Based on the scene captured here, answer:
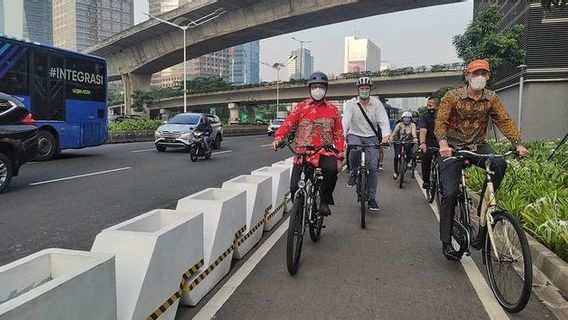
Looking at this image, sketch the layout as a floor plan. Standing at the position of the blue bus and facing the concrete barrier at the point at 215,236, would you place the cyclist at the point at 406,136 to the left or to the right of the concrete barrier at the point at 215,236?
left

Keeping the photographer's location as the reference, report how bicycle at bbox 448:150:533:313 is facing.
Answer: facing the viewer and to the right of the viewer

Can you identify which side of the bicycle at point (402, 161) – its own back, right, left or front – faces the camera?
front

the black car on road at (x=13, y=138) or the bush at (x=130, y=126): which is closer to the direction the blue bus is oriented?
the black car on road

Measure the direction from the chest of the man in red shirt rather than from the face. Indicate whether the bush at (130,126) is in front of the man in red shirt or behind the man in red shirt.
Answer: behind

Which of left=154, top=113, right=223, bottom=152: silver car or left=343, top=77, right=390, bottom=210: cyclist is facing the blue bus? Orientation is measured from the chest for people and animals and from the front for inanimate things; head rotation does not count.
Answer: the silver car

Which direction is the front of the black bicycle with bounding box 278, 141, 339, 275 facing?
toward the camera

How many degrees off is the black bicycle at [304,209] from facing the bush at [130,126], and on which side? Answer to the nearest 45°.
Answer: approximately 135° to its right

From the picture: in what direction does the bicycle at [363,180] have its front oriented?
toward the camera
